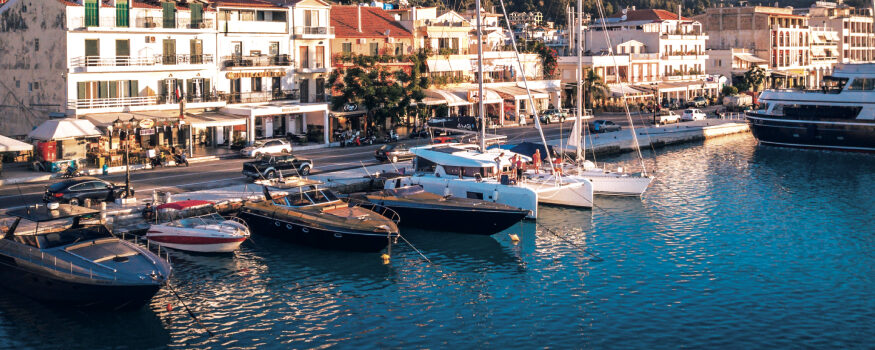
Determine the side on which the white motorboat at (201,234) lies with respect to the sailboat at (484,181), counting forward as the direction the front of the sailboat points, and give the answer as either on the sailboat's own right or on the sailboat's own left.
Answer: on the sailboat's own right

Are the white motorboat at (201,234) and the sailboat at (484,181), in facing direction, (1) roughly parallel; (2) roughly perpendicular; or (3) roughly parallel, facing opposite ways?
roughly parallel

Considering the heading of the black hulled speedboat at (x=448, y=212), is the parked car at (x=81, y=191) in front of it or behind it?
behind

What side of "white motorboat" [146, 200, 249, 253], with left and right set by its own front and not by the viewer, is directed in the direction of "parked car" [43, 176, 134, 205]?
back

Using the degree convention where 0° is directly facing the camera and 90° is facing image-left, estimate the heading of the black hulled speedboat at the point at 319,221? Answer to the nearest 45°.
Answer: approximately 315°

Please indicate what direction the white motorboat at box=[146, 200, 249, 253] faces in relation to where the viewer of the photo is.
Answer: facing the viewer and to the right of the viewer

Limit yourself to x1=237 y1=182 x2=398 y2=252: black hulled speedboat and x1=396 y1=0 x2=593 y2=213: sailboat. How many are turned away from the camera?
0
